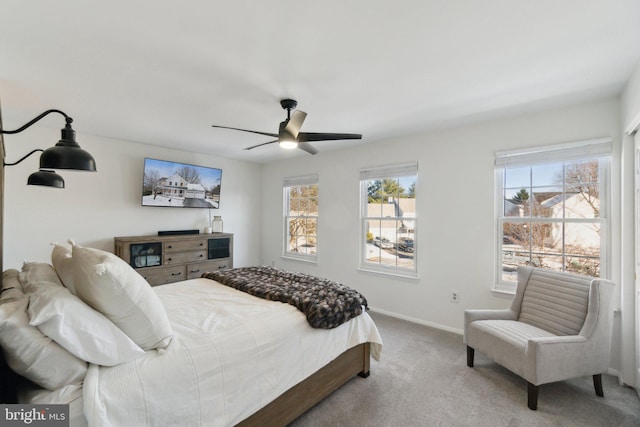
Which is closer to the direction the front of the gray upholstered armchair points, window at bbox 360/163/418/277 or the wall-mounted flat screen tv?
the wall-mounted flat screen tv

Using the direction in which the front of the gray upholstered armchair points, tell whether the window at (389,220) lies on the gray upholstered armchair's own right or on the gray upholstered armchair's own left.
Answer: on the gray upholstered armchair's own right

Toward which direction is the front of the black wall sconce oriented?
to the viewer's right

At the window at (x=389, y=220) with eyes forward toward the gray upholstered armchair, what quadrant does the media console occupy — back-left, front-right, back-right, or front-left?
back-right

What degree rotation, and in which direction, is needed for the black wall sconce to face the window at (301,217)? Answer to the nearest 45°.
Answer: approximately 45° to its left

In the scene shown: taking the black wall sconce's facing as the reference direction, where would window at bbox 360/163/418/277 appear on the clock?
The window is roughly at 12 o'clock from the black wall sconce.

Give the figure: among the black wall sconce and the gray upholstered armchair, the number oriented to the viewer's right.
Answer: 1

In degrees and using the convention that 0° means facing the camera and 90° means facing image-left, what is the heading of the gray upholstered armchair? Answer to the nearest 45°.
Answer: approximately 45°
